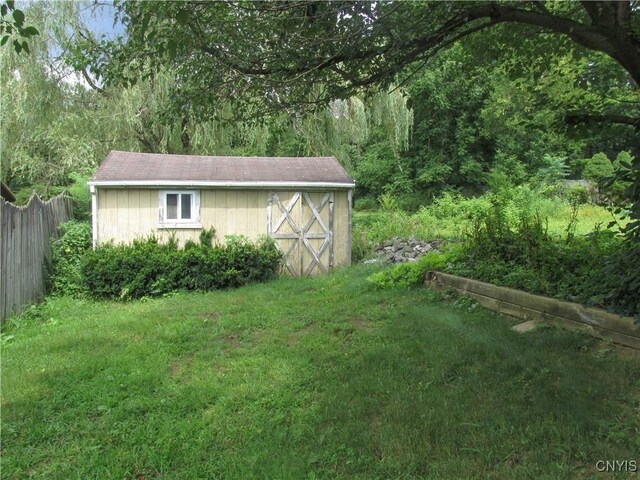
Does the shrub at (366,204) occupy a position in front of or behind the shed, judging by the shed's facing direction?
behind

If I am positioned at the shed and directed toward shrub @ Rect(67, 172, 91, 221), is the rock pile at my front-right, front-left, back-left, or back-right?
back-right

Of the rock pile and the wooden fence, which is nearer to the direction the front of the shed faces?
the wooden fence

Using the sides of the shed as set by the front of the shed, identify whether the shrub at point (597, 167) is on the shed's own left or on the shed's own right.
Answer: on the shed's own left

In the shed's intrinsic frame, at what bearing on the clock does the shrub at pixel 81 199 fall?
The shrub is roughly at 4 o'clock from the shed.

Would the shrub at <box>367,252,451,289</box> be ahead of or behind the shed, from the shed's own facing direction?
ahead

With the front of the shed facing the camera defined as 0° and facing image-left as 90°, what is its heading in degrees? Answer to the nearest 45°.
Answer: approximately 0°

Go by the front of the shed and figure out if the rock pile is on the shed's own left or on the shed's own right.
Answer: on the shed's own left
